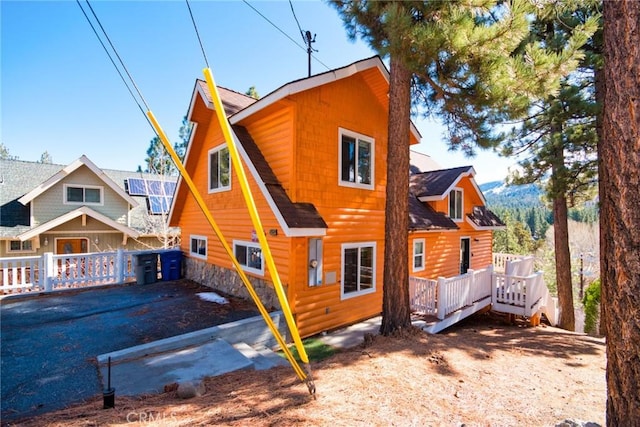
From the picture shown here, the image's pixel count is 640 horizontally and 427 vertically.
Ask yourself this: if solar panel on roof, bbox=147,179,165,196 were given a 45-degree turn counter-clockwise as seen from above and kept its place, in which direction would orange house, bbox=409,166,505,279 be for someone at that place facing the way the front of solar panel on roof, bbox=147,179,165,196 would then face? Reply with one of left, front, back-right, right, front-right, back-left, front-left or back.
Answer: front

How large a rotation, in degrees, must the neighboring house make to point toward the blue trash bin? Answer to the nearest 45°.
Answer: approximately 45° to its left

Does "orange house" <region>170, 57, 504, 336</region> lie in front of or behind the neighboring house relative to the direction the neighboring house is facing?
in front

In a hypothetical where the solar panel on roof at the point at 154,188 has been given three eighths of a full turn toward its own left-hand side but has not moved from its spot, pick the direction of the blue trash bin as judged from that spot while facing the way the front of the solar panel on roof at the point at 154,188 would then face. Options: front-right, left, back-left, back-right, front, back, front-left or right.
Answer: back-right

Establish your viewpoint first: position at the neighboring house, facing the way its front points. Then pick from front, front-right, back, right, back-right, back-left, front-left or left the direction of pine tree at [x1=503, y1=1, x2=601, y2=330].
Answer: front-left

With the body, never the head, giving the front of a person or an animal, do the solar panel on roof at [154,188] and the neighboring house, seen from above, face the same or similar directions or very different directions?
same or similar directions

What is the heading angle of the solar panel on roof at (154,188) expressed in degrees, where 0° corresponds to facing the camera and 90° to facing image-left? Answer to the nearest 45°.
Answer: approximately 0°

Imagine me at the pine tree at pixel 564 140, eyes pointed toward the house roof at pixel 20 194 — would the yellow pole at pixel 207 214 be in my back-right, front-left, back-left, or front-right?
front-left

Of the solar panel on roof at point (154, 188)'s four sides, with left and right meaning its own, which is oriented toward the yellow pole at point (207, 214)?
front

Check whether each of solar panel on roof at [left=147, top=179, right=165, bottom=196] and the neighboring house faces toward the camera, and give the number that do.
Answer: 2

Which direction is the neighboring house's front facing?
toward the camera

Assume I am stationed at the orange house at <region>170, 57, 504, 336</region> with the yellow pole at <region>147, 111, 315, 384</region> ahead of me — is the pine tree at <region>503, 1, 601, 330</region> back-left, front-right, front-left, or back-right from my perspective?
back-left
